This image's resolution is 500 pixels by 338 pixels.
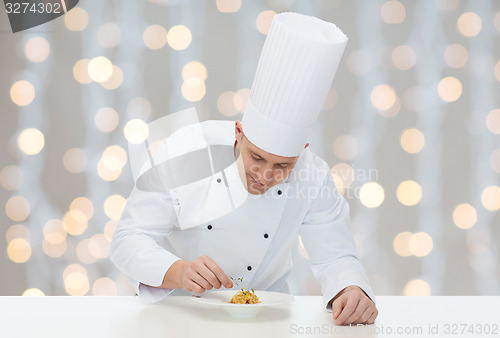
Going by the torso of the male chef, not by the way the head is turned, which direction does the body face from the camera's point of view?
toward the camera
